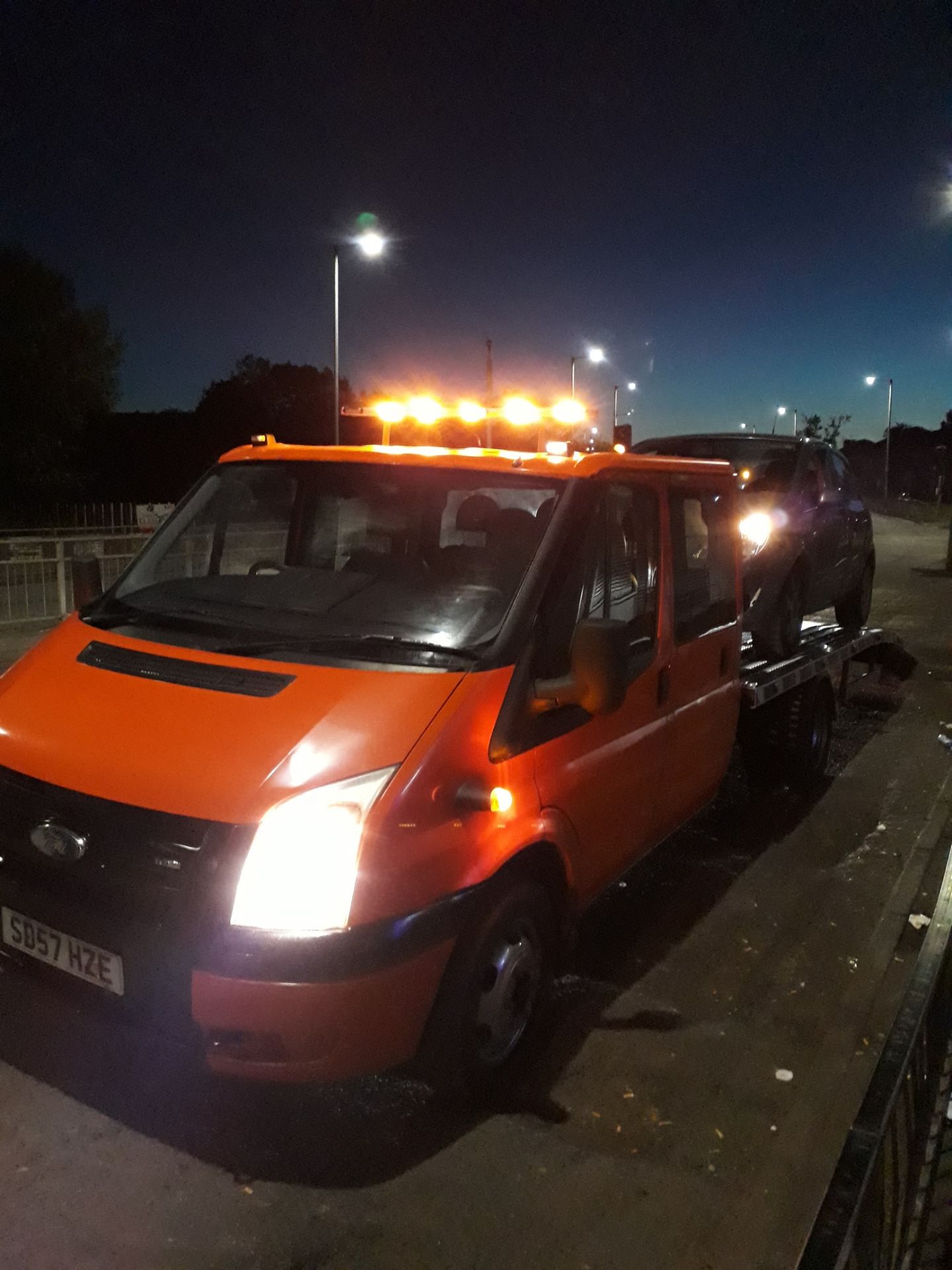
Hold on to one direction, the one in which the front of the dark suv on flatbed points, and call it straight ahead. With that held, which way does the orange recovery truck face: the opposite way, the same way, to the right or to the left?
the same way

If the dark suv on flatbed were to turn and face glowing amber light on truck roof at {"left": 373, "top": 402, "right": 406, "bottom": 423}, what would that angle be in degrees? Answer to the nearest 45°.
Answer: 0° — it already faces it

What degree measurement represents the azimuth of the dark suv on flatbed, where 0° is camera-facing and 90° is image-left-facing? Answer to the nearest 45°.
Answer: approximately 45°

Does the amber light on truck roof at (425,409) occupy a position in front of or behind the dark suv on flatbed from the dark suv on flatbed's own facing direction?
in front

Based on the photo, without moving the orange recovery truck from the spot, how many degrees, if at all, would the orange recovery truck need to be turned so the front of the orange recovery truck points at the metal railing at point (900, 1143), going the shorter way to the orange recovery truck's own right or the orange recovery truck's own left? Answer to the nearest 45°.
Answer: approximately 90° to the orange recovery truck's own left

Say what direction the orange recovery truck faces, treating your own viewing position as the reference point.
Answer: facing the viewer and to the left of the viewer

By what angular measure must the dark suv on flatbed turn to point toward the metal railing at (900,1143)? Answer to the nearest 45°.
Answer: approximately 45° to its left

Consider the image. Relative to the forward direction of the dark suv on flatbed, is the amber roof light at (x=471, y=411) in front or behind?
in front

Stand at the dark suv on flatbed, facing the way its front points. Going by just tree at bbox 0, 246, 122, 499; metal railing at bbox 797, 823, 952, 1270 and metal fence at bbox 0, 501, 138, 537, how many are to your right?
2

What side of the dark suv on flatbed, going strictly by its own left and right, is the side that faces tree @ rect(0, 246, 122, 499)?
right

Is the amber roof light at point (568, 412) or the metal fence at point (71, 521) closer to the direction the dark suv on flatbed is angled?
the amber roof light

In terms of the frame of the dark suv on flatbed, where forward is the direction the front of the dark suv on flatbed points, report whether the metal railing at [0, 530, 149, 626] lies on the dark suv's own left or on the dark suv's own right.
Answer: on the dark suv's own right

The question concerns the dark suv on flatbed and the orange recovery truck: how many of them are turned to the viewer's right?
0

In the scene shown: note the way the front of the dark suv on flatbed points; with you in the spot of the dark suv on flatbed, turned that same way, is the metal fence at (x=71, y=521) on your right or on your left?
on your right

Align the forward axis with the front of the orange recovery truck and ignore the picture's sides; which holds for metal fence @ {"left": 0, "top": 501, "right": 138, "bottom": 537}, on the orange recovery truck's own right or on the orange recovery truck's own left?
on the orange recovery truck's own right

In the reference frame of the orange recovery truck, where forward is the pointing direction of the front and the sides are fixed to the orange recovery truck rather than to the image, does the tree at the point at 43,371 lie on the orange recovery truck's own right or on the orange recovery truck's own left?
on the orange recovery truck's own right

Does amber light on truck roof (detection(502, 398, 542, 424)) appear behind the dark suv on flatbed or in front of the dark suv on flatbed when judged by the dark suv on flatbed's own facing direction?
in front
